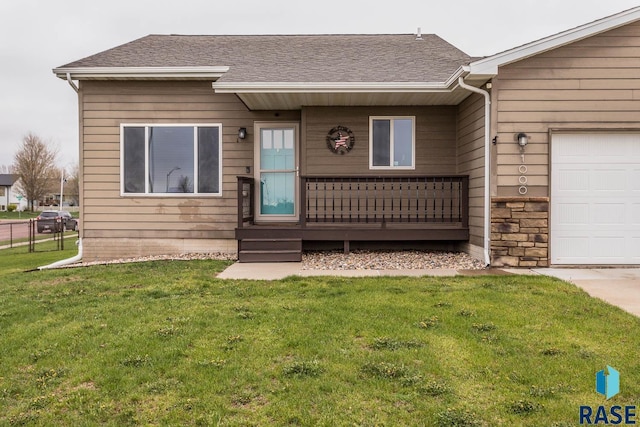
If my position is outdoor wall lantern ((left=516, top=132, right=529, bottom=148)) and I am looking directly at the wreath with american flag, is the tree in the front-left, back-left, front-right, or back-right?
front-right

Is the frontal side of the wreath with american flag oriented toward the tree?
no

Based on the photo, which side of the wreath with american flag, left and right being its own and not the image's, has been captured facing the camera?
front

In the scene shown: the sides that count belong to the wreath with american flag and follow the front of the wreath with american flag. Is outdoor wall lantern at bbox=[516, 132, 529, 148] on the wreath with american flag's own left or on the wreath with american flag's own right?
on the wreath with american flag's own left

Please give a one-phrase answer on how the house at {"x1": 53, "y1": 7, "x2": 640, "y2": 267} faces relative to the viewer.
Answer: facing the viewer

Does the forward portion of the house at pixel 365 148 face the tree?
no
